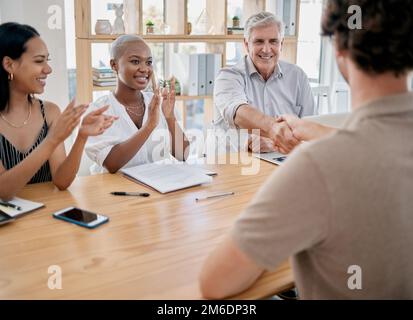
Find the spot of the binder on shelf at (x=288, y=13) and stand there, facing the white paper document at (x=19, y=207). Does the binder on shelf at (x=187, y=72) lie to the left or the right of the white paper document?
right

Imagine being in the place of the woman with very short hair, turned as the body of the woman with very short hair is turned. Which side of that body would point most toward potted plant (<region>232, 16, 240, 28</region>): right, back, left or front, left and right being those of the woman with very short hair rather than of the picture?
left

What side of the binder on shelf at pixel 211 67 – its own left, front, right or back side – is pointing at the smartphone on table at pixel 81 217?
front

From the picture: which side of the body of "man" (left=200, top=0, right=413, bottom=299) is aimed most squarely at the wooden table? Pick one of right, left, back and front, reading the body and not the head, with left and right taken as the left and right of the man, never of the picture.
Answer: front

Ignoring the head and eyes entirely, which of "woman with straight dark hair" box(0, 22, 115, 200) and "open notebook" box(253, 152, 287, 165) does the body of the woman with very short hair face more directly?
the open notebook

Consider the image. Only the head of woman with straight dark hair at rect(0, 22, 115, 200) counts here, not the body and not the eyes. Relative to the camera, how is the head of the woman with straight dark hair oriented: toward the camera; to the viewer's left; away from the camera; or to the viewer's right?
to the viewer's right

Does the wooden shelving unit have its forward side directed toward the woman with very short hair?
yes

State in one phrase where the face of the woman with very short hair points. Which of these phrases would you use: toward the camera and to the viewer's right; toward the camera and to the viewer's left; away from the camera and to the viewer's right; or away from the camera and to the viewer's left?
toward the camera and to the viewer's right

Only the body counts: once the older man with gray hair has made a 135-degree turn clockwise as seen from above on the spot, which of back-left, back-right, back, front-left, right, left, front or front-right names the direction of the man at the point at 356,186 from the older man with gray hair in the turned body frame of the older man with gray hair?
back-left

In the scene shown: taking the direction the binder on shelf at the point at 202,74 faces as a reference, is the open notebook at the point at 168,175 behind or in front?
in front

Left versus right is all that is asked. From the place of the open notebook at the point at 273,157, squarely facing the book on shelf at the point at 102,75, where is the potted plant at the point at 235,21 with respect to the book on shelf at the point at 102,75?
right
